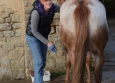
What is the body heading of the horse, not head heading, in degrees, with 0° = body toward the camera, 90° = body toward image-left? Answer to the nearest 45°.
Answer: approximately 180°

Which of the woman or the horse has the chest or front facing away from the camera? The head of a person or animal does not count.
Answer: the horse

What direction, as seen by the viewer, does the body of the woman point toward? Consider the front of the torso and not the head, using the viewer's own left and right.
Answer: facing the viewer and to the right of the viewer

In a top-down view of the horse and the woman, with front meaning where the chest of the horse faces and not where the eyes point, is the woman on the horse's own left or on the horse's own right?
on the horse's own left

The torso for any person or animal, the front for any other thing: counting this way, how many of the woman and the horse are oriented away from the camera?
1
